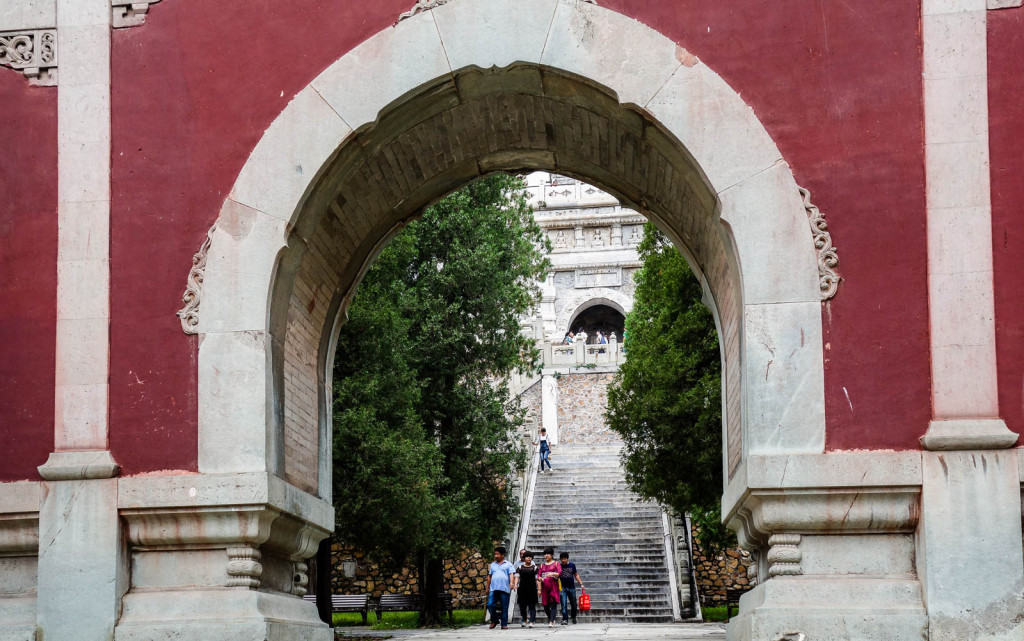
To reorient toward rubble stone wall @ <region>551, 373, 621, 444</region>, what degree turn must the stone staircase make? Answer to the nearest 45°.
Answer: approximately 180°

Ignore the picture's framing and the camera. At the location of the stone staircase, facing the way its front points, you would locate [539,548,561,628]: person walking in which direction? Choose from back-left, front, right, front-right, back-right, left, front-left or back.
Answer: front

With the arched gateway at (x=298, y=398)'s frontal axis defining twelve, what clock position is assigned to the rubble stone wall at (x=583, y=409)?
The rubble stone wall is roughly at 6 o'clock from the arched gateway.

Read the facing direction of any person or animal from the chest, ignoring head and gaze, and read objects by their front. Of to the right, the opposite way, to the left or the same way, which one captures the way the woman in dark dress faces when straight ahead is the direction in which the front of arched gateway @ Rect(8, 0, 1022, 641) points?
the same way

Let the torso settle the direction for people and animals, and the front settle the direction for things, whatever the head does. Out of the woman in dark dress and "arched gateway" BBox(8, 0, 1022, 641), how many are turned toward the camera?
2

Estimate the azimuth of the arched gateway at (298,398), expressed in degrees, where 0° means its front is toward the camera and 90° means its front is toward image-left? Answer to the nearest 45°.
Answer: approximately 0°

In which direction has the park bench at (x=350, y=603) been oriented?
toward the camera

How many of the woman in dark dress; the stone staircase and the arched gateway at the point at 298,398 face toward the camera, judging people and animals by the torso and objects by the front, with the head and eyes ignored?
3

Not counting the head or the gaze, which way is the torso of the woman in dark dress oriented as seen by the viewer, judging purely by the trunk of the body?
toward the camera

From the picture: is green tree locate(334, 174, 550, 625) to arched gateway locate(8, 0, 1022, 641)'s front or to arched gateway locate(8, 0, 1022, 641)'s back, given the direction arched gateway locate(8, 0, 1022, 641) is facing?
to the back

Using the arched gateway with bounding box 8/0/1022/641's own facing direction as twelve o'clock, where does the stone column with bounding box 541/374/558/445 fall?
The stone column is roughly at 6 o'clock from the arched gateway.

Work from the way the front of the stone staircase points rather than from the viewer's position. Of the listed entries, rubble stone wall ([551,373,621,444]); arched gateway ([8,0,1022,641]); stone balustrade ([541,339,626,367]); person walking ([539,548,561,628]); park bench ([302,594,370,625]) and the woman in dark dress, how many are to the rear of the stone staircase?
2

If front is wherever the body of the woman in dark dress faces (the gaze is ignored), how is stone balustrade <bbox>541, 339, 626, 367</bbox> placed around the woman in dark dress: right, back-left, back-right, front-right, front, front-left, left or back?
back

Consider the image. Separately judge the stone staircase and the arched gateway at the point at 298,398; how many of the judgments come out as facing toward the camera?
2
